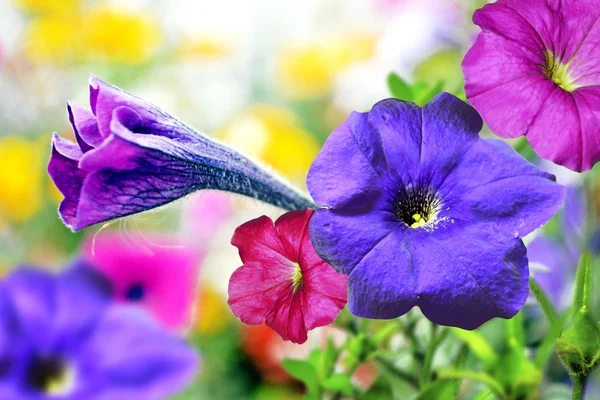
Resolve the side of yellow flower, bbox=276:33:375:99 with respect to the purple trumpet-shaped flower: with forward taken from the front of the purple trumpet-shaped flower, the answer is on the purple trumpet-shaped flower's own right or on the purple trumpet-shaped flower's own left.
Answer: on the purple trumpet-shaped flower's own right

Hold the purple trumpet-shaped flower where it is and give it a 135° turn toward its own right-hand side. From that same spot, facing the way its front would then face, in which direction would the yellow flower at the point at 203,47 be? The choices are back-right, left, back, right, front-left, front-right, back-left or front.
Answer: front-left

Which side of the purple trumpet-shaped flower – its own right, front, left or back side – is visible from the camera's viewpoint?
left

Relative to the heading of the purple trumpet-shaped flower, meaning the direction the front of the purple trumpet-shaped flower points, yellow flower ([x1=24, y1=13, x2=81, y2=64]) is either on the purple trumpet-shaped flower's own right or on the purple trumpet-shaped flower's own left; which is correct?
on the purple trumpet-shaped flower's own right

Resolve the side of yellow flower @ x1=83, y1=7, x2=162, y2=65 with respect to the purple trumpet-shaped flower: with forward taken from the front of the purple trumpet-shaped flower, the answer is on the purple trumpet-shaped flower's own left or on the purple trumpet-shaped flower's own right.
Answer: on the purple trumpet-shaped flower's own right

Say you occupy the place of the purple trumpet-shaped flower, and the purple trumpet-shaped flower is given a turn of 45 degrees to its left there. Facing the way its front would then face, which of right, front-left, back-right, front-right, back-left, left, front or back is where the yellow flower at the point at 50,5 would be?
back-right
